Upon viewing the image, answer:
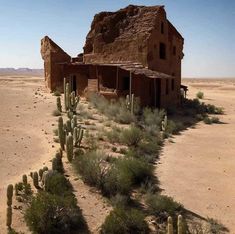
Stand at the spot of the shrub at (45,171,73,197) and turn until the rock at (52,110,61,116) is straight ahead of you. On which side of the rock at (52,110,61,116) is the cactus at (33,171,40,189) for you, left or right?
left

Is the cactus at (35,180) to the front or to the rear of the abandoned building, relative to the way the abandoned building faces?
to the front

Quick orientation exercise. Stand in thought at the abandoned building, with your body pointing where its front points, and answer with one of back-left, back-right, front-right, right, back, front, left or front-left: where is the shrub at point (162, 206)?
front-left

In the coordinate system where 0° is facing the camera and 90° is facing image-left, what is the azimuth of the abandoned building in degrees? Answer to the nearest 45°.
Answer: approximately 45°

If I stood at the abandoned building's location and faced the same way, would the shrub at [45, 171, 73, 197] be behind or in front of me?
in front

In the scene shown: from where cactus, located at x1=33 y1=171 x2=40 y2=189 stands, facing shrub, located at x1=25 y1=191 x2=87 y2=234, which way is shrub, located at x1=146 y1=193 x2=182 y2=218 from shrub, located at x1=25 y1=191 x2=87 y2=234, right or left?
left

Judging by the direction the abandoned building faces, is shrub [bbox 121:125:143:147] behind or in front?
in front

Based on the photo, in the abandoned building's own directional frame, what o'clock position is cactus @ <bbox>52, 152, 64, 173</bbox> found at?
The cactus is roughly at 11 o'clock from the abandoned building.

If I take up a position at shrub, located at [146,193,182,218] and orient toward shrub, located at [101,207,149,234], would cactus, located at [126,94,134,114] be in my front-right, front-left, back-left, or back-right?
back-right

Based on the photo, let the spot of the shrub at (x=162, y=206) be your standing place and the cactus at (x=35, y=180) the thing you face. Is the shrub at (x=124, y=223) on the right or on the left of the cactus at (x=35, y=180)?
left

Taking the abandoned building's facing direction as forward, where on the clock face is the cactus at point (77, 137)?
The cactus is roughly at 11 o'clock from the abandoned building.

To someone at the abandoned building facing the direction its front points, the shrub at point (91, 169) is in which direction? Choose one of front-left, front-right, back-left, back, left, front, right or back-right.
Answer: front-left
